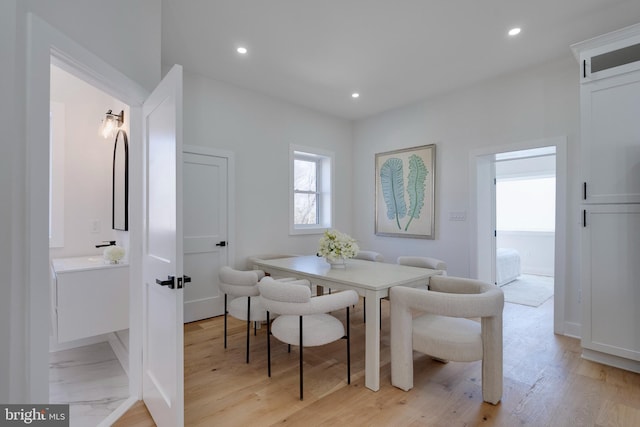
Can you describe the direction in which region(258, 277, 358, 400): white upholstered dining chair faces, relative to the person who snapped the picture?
facing away from the viewer and to the right of the viewer

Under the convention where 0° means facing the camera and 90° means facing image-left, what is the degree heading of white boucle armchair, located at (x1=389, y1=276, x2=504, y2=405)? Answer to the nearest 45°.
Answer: approximately 135°

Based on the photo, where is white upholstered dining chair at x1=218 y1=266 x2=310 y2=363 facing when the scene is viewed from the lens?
facing away from the viewer and to the right of the viewer

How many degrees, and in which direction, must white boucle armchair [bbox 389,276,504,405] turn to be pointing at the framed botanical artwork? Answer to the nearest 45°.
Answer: approximately 45° to its right

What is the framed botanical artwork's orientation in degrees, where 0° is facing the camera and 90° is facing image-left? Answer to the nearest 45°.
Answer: approximately 45°

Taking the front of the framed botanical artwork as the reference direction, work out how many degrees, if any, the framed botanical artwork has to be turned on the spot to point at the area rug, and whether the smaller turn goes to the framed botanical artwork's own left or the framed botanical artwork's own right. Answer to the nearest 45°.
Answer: approximately 180°

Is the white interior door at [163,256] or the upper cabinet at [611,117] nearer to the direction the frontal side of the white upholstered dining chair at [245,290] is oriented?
the upper cabinet
